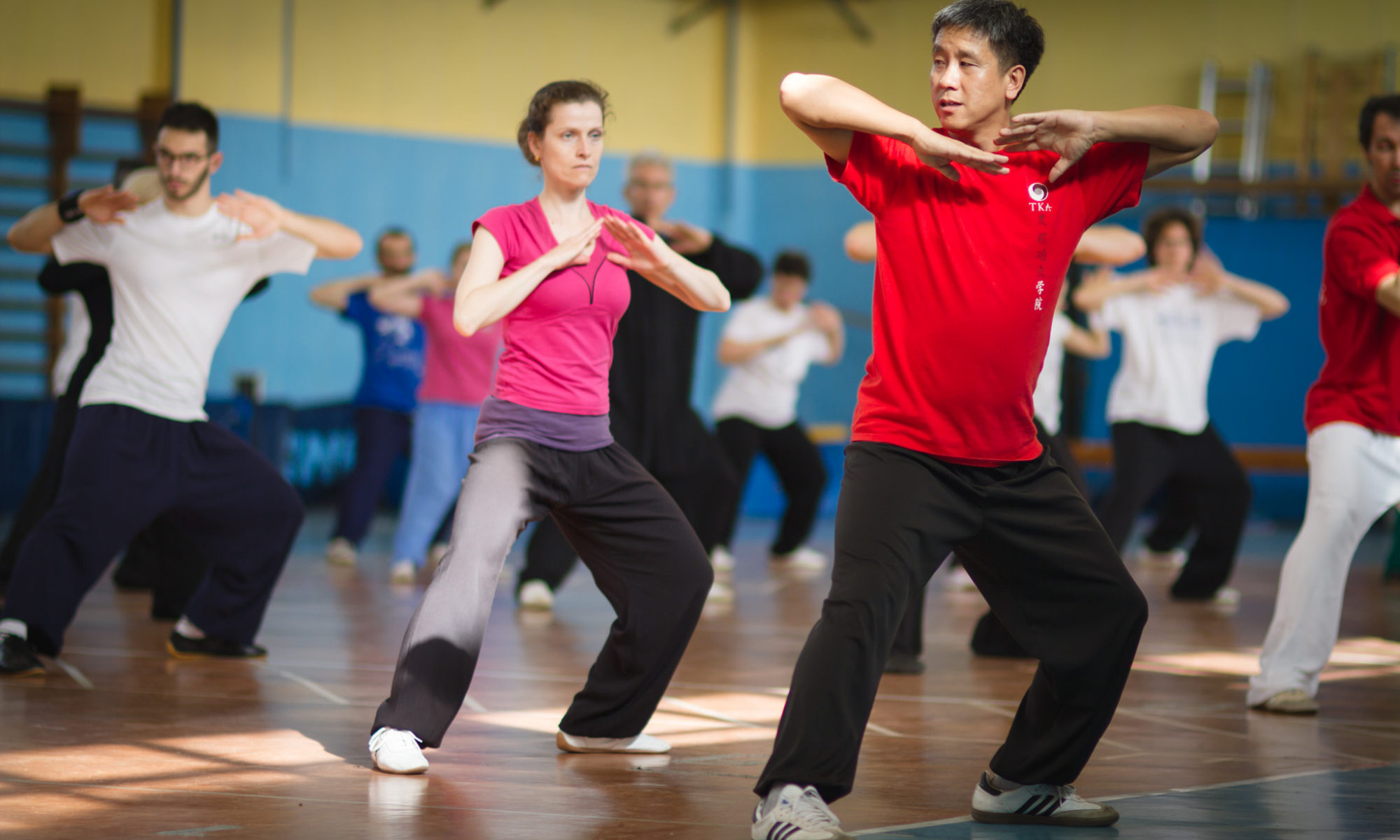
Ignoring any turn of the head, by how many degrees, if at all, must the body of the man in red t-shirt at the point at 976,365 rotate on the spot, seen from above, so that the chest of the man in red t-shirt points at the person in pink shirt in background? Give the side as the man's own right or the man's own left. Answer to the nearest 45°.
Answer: approximately 135° to the man's own right

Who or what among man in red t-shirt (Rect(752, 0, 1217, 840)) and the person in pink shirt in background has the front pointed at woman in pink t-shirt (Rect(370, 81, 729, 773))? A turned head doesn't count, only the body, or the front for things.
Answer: the person in pink shirt in background

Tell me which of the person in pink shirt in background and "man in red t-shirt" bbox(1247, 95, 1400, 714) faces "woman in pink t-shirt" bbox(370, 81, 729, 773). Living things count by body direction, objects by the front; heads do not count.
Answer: the person in pink shirt in background

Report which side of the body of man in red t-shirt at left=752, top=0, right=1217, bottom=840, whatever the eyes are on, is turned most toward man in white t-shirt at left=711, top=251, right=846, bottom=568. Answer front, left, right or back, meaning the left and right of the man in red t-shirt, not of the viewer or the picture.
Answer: back

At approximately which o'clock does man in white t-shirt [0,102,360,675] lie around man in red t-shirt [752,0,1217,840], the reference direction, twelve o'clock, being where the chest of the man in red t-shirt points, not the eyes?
The man in white t-shirt is roughly at 4 o'clock from the man in red t-shirt.

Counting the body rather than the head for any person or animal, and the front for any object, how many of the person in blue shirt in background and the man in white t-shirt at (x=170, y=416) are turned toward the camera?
2
